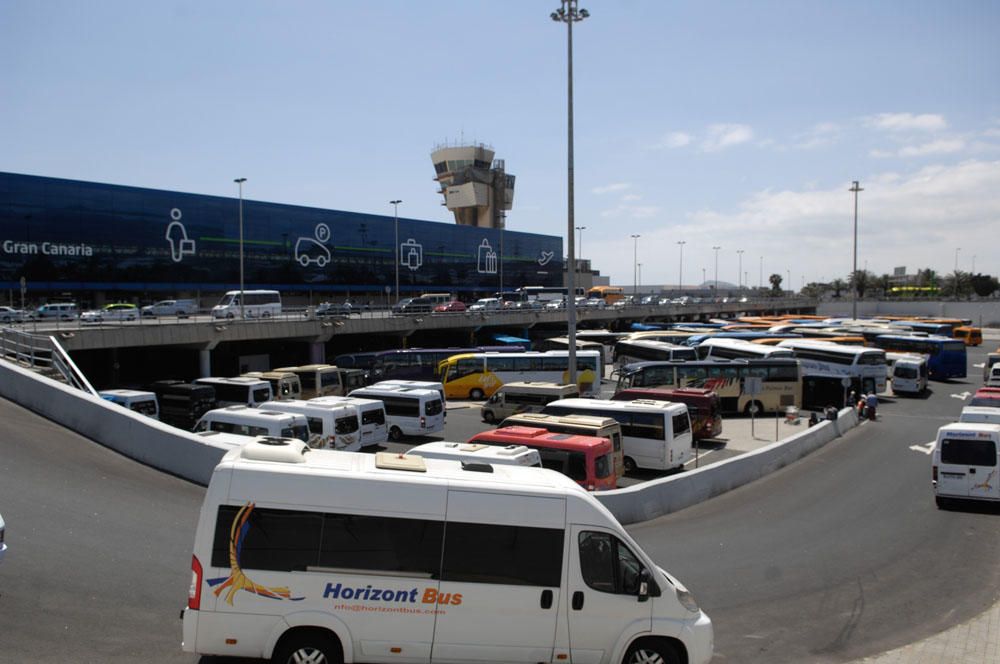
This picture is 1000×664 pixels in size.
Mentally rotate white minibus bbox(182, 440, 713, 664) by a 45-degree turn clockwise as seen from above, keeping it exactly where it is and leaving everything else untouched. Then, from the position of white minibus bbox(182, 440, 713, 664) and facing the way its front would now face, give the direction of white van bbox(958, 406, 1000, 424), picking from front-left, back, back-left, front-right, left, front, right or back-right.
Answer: left

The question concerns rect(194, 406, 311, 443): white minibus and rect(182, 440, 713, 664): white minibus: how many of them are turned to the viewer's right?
1

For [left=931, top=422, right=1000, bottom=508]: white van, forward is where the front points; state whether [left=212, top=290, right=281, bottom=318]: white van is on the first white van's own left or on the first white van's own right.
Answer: on the first white van's own left

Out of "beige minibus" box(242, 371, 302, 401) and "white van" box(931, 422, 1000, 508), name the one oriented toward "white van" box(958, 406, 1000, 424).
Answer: "white van" box(931, 422, 1000, 508)

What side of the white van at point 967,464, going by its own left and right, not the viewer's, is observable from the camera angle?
back

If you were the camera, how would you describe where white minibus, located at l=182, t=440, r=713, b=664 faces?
facing to the right of the viewer

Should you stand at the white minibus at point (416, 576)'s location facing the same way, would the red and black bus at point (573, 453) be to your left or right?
on your left

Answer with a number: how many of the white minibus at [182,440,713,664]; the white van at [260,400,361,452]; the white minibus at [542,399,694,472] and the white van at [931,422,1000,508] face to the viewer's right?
1

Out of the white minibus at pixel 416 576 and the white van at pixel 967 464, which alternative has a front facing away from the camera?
the white van
